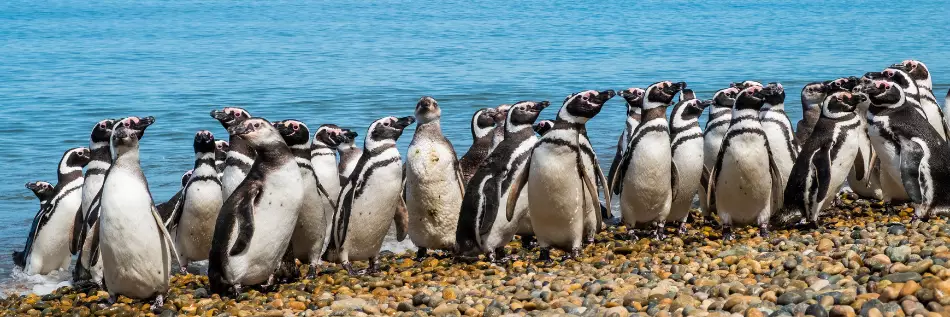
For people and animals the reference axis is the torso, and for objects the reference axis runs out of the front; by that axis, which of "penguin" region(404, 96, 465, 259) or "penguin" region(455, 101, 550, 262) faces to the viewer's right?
"penguin" region(455, 101, 550, 262)

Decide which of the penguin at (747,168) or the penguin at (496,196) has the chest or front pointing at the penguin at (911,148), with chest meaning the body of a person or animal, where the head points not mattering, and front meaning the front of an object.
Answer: the penguin at (496,196)

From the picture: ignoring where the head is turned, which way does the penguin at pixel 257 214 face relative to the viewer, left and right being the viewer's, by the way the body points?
facing the viewer and to the right of the viewer

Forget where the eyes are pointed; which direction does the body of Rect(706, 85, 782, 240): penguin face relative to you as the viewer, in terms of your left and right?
facing the viewer

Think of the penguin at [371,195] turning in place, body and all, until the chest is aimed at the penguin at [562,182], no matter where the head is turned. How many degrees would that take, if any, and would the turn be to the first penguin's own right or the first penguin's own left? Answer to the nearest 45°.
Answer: approximately 45° to the first penguin's own left

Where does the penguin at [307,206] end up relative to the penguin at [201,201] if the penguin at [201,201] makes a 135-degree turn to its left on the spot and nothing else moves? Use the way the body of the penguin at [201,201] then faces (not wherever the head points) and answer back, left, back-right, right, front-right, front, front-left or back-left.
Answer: right

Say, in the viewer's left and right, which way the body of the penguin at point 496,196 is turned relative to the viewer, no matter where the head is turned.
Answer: facing to the right of the viewer

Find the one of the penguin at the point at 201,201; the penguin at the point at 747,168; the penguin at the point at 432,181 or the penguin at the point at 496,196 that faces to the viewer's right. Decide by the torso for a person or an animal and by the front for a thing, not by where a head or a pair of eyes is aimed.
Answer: the penguin at the point at 496,196

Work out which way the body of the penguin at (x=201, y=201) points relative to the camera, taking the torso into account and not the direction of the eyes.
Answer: toward the camera
